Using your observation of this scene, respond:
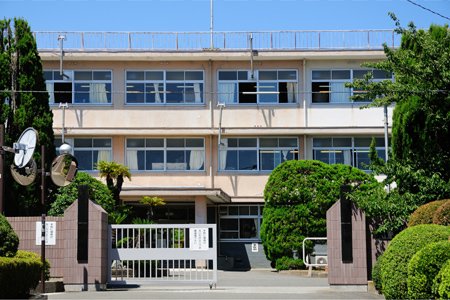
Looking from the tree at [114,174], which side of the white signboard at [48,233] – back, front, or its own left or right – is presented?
back

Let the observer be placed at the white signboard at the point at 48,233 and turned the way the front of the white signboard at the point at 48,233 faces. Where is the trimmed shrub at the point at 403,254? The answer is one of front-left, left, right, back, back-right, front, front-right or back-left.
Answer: front-left

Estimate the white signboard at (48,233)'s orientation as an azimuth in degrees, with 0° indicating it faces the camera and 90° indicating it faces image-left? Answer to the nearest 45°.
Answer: approximately 0°

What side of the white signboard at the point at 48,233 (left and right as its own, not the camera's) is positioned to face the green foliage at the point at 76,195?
back

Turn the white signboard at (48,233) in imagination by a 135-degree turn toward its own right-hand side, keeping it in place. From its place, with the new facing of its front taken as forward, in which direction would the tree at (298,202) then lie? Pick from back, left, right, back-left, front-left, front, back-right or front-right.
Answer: right

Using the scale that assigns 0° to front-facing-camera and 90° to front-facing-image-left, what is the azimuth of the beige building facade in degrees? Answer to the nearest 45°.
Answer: approximately 0°

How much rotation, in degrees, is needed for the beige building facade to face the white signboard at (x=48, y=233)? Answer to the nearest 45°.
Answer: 0° — it already faces it

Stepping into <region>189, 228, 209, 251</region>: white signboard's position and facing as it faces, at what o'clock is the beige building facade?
The beige building facade is roughly at 6 o'clock from the white signboard.

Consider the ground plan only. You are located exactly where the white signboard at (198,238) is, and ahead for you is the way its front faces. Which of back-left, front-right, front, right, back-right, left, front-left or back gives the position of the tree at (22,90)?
back-right

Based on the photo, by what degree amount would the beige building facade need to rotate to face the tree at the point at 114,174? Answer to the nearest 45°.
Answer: approximately 45° to its right
